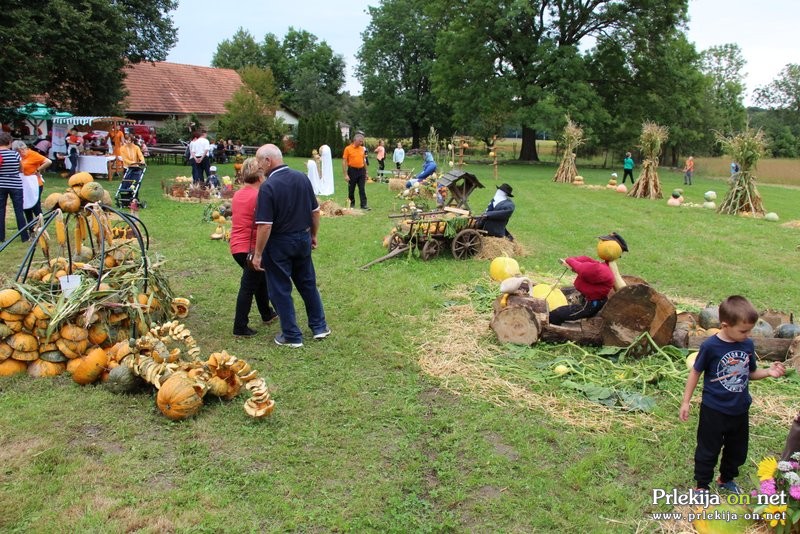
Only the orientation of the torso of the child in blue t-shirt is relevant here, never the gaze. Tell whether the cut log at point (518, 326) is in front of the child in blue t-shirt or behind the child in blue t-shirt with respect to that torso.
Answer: behind

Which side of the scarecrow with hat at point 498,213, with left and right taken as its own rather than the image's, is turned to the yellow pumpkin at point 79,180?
front

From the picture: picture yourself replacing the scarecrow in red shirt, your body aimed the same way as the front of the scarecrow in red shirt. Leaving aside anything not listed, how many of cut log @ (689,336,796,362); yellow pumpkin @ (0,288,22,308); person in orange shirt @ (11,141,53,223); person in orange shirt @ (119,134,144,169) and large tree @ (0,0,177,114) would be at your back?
1

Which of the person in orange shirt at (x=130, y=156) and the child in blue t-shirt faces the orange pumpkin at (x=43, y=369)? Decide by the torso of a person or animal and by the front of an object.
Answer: the person in orange shirt

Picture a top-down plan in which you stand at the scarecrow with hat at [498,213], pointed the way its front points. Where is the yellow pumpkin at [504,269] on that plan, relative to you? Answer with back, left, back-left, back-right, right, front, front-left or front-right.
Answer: front-left

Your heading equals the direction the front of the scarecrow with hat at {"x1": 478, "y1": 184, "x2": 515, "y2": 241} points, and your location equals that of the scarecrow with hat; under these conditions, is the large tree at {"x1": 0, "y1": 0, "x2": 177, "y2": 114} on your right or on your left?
on your right

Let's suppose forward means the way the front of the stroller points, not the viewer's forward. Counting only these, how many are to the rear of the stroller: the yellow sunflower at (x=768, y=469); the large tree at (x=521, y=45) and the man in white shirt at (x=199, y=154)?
2

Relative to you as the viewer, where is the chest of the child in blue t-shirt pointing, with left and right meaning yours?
facing the viewer and to the right of the viewer

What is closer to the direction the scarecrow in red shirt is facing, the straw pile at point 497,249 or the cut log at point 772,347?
the straw pile

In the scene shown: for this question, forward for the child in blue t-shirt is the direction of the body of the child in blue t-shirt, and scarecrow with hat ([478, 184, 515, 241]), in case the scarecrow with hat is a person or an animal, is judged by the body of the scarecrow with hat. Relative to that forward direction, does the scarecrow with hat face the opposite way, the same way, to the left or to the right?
to the right

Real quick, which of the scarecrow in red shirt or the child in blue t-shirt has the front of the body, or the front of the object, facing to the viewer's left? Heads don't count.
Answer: the scarecrow in red shirt

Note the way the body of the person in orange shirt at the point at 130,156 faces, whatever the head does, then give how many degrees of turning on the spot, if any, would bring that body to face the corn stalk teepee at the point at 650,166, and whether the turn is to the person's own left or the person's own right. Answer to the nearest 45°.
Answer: approximately 90° to the person's own left

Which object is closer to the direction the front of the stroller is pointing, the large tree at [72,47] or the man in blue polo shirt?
the man in blue polo shirt

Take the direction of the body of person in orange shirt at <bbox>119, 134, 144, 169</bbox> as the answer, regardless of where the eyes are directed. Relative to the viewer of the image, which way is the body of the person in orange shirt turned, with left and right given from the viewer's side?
facing the viewer

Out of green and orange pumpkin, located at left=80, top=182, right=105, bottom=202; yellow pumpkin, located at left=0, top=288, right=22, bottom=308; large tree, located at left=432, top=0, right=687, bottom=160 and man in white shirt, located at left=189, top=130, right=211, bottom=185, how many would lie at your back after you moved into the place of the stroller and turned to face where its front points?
2

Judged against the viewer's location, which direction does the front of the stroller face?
facing the viewer and to the left of the viewer

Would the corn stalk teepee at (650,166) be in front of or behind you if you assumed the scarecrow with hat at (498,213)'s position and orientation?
behind

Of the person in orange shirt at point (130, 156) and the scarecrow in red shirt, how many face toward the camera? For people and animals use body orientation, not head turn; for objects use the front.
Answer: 1

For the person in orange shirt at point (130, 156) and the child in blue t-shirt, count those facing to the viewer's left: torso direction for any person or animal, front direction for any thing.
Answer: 0
